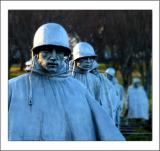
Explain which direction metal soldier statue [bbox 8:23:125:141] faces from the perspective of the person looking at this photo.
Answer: facing the viewer

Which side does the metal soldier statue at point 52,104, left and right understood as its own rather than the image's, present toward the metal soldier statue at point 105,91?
back

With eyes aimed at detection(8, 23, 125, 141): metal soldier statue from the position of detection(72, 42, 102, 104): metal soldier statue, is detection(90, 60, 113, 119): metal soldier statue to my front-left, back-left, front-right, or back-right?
back-left

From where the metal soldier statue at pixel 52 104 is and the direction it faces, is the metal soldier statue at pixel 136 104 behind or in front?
behind

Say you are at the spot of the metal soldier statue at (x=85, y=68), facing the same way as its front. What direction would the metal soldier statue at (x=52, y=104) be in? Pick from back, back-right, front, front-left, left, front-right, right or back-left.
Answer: front-right

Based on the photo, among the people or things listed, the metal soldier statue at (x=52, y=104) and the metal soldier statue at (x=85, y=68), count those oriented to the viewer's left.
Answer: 0

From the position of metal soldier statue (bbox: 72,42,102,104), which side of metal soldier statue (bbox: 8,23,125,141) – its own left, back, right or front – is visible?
back

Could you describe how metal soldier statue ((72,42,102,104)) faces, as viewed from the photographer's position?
facing the viewer and to the right of the viewer

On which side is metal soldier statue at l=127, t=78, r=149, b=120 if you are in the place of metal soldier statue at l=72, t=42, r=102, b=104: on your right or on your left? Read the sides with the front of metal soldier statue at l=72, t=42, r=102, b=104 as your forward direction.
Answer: on your left
